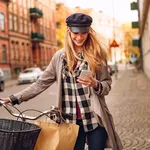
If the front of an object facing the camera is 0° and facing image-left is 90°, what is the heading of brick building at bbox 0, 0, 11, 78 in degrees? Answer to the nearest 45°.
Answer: approximately 315°

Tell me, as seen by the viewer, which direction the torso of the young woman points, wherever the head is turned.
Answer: toward the camera

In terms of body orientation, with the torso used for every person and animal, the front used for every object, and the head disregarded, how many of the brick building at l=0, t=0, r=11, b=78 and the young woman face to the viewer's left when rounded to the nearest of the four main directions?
0

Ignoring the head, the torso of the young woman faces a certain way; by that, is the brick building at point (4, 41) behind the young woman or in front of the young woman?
behind

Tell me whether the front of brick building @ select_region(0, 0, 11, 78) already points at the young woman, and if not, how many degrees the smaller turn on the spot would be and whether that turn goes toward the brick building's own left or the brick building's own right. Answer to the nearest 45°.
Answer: approximately 45° to the brick building's own right
